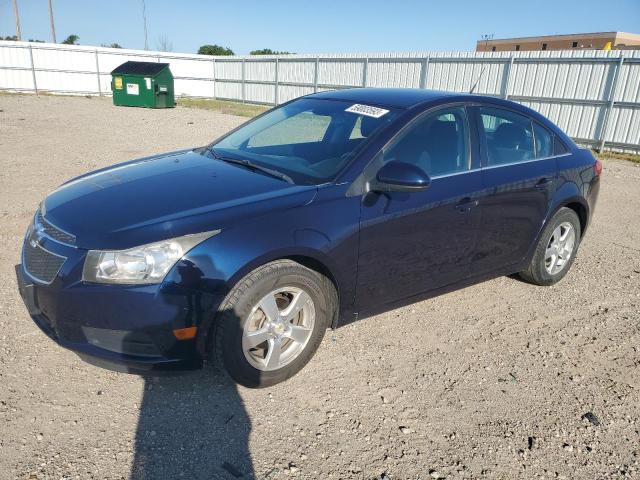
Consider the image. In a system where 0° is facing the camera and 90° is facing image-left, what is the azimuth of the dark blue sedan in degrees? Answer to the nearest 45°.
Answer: approximately 45°

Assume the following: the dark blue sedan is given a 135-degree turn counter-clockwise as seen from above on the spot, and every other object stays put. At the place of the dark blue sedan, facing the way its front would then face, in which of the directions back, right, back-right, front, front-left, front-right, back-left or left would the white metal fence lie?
left

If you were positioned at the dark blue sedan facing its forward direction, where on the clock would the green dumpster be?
The green dumpster is roughly at 4 o'clock from the dark blue sedan.
